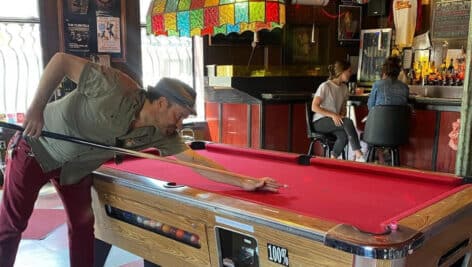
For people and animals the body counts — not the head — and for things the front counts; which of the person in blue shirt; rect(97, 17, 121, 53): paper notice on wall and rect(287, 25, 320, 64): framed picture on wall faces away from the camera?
the person in blue shirt

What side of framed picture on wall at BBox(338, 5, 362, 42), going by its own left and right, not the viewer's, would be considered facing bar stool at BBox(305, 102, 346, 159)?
front

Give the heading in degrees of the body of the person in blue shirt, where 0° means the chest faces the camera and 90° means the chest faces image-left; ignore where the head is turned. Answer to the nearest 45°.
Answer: approximately 180°

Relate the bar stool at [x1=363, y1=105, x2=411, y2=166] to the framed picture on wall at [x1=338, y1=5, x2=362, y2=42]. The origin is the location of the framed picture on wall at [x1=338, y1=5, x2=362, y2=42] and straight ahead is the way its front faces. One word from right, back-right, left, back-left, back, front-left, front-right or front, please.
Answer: front

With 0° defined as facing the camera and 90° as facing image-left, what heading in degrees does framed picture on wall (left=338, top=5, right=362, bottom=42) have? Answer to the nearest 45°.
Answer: approximately 0°

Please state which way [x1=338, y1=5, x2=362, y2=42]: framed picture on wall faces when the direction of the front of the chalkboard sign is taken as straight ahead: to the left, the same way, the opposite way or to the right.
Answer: the same way

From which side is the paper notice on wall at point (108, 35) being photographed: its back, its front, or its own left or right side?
front

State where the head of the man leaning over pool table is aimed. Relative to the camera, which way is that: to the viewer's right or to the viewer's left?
to the viewer's right

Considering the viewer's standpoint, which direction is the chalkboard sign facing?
facing the viewer

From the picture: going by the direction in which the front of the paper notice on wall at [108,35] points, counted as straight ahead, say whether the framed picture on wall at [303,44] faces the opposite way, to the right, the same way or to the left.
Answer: the same way

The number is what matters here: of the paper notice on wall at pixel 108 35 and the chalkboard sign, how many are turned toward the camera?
2

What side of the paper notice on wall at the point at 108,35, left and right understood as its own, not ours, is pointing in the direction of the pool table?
front

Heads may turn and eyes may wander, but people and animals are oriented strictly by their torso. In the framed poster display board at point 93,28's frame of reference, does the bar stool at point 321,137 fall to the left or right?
on its left

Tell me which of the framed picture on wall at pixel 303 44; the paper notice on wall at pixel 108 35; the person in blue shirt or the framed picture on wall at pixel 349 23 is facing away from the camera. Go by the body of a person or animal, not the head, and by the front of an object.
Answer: the person in blue shirt

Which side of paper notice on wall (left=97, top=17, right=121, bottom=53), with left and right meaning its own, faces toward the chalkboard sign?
left
